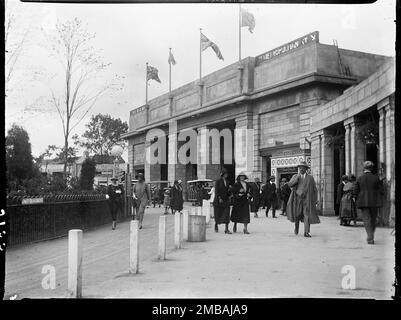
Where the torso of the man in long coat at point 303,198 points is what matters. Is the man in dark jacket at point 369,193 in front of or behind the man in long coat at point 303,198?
in front

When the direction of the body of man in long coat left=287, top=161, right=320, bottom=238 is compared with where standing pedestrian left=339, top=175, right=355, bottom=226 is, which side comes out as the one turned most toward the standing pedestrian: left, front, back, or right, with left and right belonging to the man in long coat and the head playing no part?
back

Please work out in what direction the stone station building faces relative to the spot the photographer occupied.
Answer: facing the viewer and to the left of the viewer

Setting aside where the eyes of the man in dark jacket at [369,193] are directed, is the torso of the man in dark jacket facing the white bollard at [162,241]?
no

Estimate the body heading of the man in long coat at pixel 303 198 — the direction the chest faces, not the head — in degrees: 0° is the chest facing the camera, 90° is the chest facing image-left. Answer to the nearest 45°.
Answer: approximately 0°

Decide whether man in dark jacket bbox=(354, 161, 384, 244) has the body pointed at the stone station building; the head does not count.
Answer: yes

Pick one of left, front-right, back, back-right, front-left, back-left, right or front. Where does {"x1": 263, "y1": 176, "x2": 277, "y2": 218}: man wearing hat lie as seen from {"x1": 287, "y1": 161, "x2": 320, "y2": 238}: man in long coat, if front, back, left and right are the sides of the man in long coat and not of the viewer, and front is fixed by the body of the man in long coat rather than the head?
back

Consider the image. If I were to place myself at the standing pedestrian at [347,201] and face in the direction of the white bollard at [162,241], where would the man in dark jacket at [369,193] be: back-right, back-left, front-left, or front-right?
front-left
